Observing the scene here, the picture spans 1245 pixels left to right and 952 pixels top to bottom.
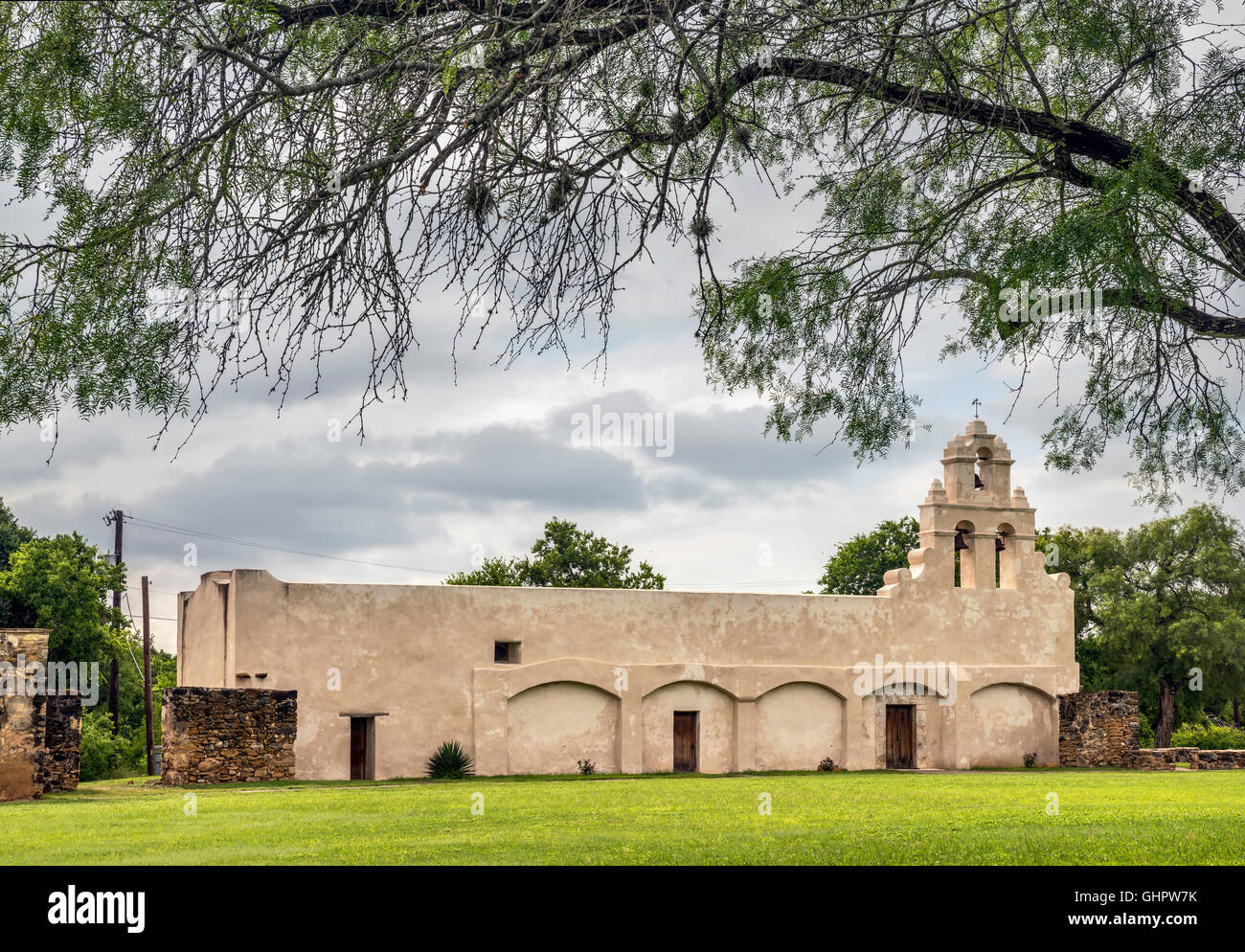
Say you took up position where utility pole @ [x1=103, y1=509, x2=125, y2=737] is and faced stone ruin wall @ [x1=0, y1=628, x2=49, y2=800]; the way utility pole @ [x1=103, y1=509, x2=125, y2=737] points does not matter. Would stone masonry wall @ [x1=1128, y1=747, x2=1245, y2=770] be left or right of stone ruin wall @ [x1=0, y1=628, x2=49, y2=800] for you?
left

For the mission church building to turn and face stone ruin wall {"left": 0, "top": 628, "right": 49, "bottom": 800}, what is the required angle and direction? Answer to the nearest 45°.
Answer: approximately 45° to its right

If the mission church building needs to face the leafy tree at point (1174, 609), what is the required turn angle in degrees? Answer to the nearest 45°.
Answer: approximately 135° to its left

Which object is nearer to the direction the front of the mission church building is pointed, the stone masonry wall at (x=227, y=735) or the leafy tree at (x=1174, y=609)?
the stone masonry wall

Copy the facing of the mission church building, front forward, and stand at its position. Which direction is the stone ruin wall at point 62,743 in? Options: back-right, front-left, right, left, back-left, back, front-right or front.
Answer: front-right

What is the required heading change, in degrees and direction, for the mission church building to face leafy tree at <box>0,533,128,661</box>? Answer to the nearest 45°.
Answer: approximately 135° to its right

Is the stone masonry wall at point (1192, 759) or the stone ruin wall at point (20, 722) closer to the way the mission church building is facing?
the stone ruin wall

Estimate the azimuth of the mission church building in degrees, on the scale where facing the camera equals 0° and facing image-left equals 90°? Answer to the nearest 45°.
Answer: approximately 0°
